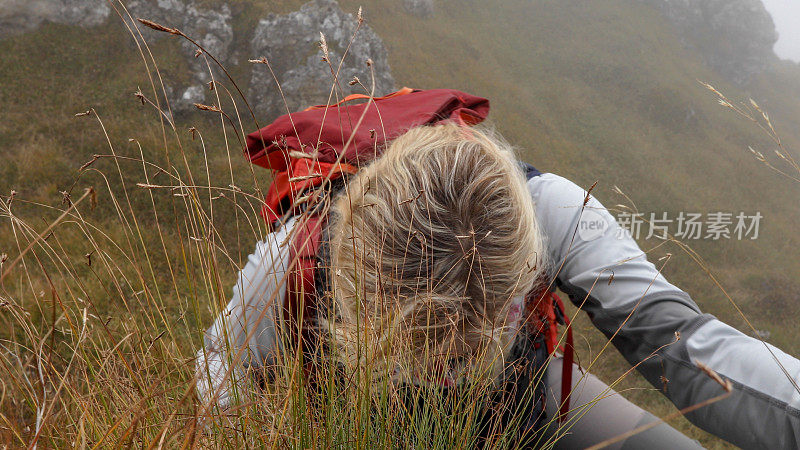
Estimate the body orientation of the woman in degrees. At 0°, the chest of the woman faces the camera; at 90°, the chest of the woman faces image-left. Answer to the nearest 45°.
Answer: approximately 0°

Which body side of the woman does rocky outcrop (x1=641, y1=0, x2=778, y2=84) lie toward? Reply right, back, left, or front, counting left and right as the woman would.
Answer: back

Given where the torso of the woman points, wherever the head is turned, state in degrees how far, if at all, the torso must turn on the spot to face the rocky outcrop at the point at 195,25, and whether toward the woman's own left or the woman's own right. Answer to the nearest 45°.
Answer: approximately 135° to the woman's own right

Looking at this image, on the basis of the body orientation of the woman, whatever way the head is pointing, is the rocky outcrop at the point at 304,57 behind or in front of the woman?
behind

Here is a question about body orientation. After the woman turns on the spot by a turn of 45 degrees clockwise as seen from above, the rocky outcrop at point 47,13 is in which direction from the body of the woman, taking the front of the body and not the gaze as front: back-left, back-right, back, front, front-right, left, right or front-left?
right
